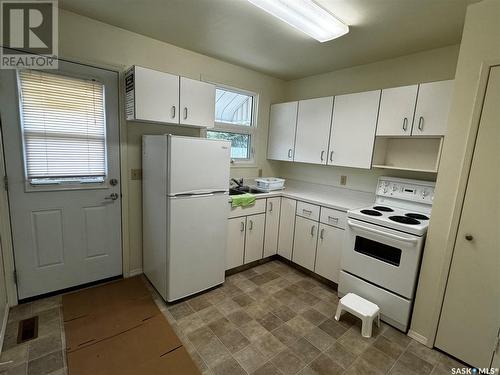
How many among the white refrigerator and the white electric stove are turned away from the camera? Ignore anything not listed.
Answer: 0

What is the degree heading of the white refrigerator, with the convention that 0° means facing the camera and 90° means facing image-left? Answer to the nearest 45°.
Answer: approximately 315°

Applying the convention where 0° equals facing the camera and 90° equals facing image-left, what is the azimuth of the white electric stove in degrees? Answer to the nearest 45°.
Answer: approximately 45°

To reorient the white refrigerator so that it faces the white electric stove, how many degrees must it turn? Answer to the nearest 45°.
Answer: approximately 45° to its left
